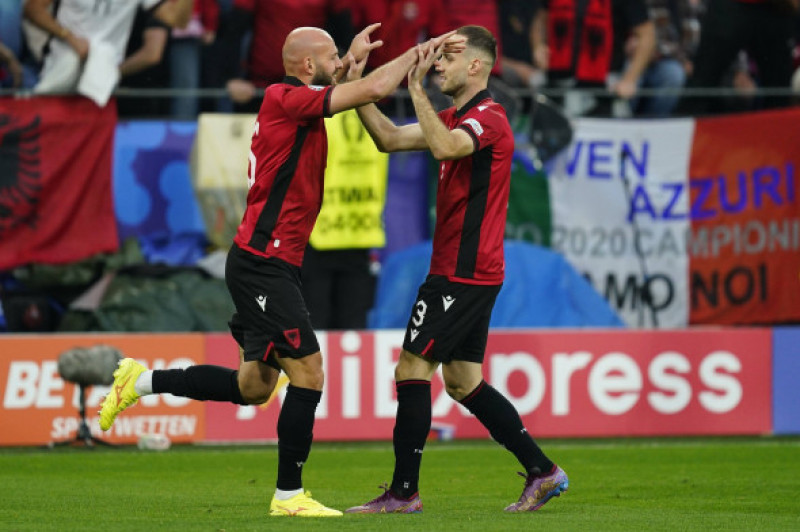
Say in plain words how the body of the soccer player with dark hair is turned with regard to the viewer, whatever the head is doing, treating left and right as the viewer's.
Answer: facing to the left of the viewer

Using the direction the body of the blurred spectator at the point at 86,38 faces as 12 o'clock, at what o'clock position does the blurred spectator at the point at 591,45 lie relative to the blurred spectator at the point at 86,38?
the blurred spectator at the point at 591,45 is roughly at 9 o'clock from the blurred spectator at the point at 86,38.

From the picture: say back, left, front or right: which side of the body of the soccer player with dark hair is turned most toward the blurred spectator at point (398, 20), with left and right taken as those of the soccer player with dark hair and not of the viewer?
right

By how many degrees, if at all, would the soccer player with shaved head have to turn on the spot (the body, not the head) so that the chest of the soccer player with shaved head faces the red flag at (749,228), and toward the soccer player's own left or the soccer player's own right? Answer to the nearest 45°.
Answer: approximately 45° to the soccer player's own left

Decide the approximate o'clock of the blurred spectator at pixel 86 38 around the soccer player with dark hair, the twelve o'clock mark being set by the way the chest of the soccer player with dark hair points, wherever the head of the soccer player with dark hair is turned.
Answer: The blurred spectator is roughly at 2 o'clock from the soccer player with dark hair.

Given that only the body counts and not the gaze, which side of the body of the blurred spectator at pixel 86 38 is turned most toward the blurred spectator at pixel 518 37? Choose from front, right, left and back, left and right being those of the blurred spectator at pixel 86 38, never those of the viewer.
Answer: left

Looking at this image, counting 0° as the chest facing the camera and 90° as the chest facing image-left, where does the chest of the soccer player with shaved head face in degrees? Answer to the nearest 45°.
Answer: approximately 270°

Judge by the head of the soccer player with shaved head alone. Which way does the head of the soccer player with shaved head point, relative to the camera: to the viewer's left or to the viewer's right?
to the viewer's right

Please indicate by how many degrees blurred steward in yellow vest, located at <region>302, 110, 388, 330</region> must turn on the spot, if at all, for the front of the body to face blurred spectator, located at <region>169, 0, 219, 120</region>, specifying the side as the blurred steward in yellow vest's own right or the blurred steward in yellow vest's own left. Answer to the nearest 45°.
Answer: approximately 45° to the blurred steward in yellow vest's own left

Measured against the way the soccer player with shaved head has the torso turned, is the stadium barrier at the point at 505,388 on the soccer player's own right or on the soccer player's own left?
on the soccer player's own left

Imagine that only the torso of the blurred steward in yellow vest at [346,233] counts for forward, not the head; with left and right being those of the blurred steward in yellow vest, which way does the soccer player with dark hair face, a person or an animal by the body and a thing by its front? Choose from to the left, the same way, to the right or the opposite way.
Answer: to the left

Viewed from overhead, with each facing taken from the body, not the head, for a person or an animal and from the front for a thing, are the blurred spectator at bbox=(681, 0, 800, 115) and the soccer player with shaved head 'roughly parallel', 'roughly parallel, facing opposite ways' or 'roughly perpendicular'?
roughly perpendicular

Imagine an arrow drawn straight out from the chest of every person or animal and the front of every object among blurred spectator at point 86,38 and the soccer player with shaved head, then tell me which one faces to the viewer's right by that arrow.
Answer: the soccer player with shaved head
